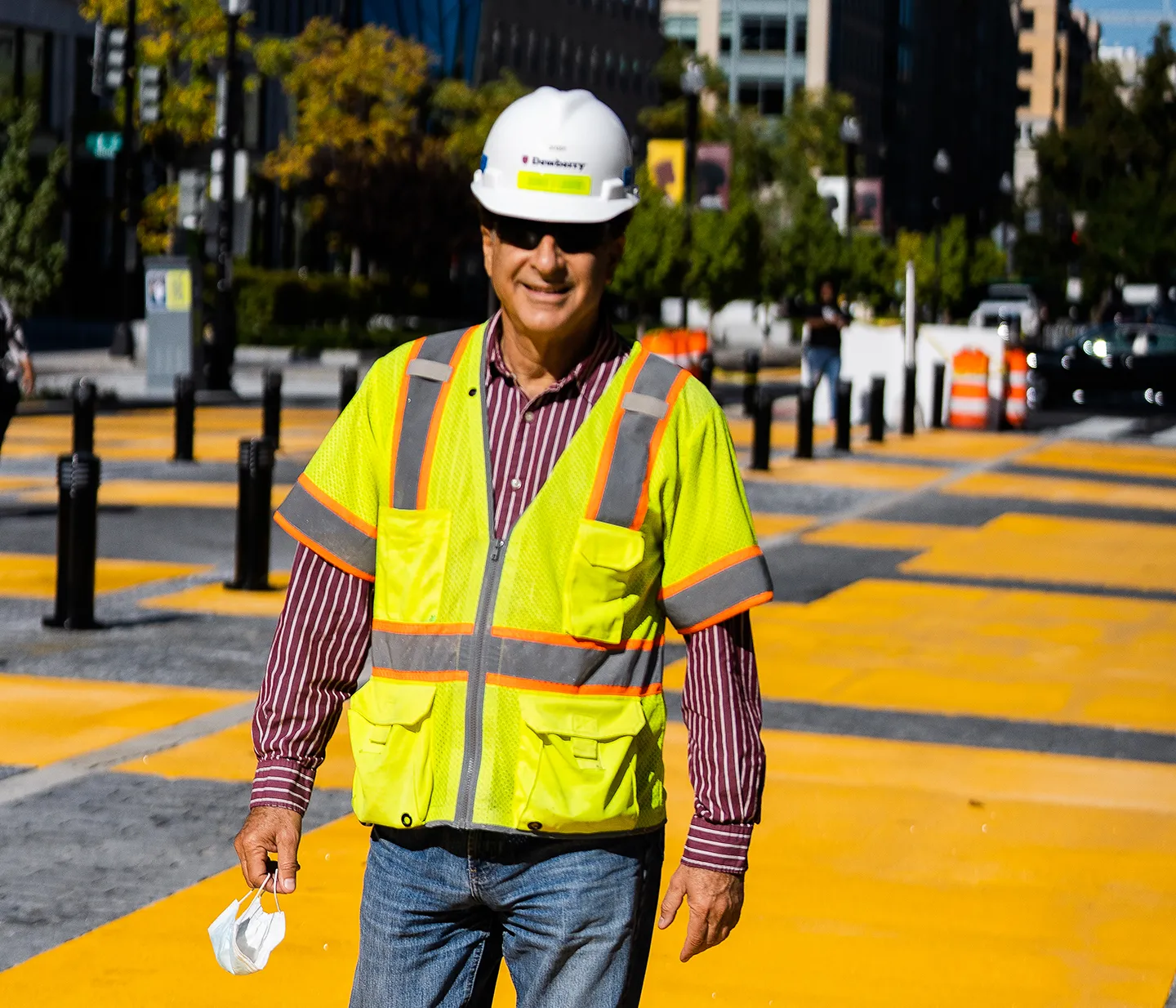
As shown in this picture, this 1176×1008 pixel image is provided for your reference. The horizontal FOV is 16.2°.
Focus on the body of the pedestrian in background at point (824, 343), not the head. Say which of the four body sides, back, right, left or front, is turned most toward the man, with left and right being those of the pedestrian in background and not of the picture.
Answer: front

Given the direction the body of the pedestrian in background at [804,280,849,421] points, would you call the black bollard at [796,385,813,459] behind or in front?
in front

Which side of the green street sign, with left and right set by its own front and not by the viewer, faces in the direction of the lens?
front

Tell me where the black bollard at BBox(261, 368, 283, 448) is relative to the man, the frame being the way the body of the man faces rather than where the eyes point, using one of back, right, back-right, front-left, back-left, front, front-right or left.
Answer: back

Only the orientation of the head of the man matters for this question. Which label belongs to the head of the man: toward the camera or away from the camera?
toward the camera

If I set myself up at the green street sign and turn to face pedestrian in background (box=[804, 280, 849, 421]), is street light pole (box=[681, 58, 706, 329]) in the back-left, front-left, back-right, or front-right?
front-left

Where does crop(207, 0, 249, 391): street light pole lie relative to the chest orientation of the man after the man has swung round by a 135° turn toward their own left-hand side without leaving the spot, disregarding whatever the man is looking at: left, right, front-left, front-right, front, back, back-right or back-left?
front-left

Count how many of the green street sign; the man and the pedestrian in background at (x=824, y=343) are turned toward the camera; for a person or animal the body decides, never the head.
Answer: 3

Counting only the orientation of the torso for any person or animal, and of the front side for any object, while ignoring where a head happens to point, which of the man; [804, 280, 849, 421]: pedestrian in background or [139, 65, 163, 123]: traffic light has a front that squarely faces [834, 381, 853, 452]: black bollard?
the pedestrian in background

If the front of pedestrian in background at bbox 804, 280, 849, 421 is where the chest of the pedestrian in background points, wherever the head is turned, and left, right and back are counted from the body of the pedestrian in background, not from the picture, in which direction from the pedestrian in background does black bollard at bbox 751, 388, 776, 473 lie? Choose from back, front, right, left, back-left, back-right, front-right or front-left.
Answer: front

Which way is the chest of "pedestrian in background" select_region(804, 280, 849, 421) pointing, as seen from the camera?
toward the camera

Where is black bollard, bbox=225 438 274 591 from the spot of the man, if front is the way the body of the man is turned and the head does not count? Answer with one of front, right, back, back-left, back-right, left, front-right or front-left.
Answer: back
